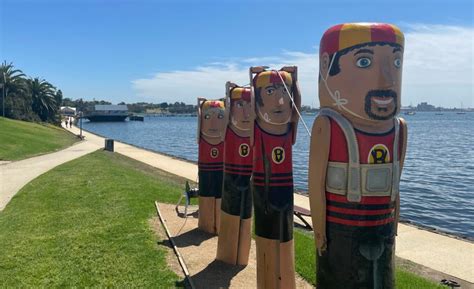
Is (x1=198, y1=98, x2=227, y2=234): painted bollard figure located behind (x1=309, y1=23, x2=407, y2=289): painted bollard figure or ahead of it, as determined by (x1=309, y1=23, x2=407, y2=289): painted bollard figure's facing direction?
behind

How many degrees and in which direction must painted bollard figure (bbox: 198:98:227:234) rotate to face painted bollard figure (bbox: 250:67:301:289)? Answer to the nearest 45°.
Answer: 0° — it already faces it

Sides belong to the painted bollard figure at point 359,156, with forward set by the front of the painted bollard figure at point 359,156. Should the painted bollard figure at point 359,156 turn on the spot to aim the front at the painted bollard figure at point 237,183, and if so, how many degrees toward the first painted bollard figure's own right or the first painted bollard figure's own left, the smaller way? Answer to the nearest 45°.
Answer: approximately 180°

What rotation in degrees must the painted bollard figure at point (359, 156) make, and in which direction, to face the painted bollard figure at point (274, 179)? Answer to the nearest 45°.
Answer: approximately 180°
